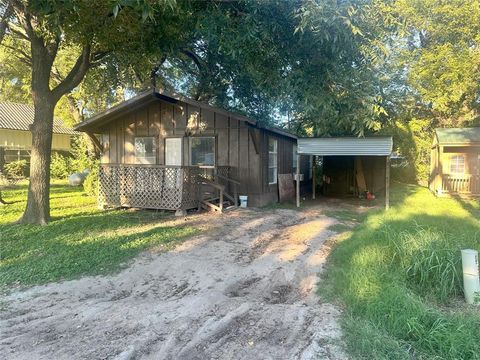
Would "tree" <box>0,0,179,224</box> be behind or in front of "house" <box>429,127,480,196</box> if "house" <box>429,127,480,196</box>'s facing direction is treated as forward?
in front

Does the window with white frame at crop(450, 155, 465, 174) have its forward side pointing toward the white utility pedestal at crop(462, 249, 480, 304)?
yes

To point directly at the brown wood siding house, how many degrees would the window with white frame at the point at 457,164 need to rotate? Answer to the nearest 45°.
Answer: approximately 45° to its right

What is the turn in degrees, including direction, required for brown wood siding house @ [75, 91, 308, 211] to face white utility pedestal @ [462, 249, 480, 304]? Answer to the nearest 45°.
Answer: approximately 45° to its left

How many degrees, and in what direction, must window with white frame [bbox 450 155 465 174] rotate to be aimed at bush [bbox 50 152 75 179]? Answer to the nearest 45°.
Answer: approximately 90° to its right

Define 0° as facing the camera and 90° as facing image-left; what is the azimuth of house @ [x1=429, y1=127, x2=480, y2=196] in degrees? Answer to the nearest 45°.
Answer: approximately 0°

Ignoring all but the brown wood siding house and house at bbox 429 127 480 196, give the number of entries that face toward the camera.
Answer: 2

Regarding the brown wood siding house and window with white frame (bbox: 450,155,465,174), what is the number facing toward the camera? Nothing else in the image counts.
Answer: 2

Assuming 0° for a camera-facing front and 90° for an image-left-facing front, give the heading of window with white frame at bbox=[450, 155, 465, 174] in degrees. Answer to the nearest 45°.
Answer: approximately 0°

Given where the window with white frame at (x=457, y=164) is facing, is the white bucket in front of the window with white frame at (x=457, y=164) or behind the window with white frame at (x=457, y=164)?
in front

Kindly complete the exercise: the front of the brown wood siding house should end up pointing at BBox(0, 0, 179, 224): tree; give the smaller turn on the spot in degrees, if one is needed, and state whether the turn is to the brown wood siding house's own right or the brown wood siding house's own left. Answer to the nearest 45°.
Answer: approximately 45° to the brown wood siding house's own right

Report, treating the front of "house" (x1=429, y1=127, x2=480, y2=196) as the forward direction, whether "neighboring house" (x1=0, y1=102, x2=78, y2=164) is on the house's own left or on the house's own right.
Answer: on the house's own right

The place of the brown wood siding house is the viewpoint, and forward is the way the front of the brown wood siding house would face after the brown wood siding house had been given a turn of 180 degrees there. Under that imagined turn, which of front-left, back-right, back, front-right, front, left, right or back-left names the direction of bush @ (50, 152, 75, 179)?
front-left

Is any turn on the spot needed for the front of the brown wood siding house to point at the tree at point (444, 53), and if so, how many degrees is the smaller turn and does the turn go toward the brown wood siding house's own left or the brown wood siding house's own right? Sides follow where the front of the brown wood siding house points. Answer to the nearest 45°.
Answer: approximately 135° to the brown wood siding house's own left

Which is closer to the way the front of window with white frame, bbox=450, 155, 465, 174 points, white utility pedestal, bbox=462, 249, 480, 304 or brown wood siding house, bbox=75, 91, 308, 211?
the white utility pedestal
